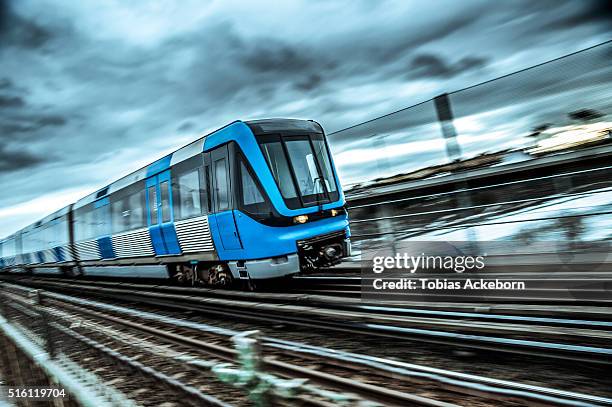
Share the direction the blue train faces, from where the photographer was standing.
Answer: facing the viewer and to the right of the viewer
